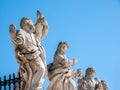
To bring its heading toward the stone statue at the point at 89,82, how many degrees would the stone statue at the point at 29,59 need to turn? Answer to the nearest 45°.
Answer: approximately 90° to its left

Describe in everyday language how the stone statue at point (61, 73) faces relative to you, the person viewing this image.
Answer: facing the viewer and to the right of the viewer

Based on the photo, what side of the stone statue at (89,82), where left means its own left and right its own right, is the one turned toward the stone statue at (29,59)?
right

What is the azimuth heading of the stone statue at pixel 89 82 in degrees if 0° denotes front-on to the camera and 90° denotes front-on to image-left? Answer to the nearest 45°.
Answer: approximately 315°

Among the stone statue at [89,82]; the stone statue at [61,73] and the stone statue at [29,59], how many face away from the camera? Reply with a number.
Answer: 0

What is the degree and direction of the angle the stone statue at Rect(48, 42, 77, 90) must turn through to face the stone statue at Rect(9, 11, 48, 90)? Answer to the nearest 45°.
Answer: approximately 90° to its right

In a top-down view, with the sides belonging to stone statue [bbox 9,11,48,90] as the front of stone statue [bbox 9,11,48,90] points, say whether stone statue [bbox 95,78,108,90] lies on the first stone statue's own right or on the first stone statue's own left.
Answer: on the first stone statue's own left

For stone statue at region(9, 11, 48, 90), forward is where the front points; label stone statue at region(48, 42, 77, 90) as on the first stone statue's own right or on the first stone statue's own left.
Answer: on the first stone statue's own left
